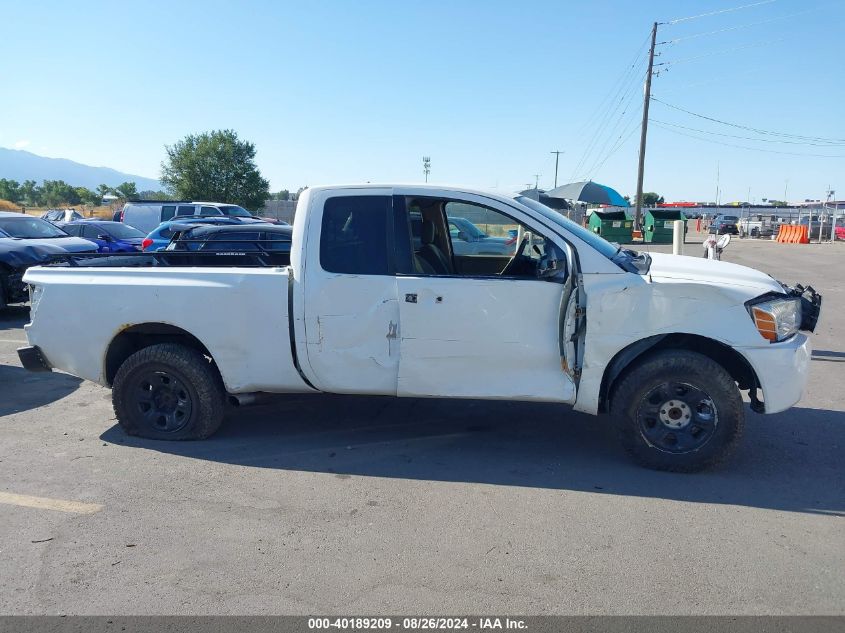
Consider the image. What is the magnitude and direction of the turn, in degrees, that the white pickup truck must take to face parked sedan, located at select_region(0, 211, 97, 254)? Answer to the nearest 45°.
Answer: approximately 135° to its left

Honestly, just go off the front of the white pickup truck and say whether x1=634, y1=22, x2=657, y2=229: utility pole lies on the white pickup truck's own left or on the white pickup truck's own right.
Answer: on the white pickup truck's own left

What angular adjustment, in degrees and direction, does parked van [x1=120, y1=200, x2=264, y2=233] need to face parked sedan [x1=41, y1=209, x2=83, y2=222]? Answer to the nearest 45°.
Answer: approximately 135° to its left

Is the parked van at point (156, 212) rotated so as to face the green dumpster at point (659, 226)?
yes

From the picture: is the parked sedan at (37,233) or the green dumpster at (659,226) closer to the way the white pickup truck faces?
the green dumpster

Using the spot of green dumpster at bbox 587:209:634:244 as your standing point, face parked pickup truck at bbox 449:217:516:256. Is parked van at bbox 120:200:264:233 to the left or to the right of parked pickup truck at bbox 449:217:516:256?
right

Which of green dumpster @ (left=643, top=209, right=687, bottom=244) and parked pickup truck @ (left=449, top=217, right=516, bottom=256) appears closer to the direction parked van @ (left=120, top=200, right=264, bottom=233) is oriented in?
the green dumpster

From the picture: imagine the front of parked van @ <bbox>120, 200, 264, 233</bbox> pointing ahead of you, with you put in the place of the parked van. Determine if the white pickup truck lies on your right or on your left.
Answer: on your right

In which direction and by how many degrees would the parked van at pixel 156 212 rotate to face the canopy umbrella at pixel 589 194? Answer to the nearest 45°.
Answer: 0° — it already faces it

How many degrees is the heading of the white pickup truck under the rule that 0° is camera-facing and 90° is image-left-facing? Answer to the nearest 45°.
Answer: approximately 270°

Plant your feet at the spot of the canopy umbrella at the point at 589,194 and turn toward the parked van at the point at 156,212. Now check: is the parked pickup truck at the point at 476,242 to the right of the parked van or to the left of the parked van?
left

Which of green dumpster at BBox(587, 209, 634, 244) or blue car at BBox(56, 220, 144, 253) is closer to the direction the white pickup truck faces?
the green dumpster

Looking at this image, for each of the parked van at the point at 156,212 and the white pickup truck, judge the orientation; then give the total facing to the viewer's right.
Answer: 2

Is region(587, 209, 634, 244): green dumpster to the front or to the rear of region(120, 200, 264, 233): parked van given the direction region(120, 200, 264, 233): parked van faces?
to the front

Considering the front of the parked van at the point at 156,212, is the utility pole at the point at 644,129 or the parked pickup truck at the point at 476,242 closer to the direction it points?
the utility pole

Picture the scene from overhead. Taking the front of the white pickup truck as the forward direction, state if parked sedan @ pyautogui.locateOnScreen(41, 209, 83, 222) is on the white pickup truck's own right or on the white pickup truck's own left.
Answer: on the white pickup truck's own left

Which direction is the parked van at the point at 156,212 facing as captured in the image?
to the viewer's right

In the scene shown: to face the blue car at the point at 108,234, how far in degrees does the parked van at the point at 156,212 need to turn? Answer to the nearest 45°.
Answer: approximately 90° to its right
